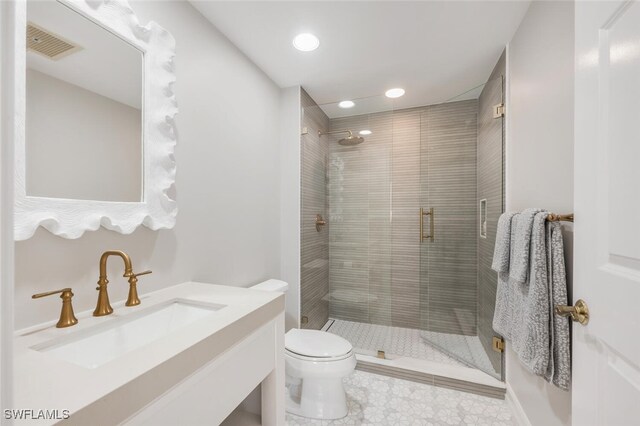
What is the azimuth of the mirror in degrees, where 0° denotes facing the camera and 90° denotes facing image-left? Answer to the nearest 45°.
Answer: approximately 315°

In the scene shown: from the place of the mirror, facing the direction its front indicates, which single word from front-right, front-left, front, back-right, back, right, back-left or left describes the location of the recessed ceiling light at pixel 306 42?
front-left

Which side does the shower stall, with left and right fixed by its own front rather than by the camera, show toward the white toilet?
front

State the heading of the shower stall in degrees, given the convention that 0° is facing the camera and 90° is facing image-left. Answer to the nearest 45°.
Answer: approximately 0°

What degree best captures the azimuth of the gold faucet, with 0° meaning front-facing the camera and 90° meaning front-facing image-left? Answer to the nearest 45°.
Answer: approximately 315°

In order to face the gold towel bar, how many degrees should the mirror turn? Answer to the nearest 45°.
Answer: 0° — it already faces it

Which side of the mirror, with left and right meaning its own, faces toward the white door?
front

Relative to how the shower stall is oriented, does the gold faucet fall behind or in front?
in front
